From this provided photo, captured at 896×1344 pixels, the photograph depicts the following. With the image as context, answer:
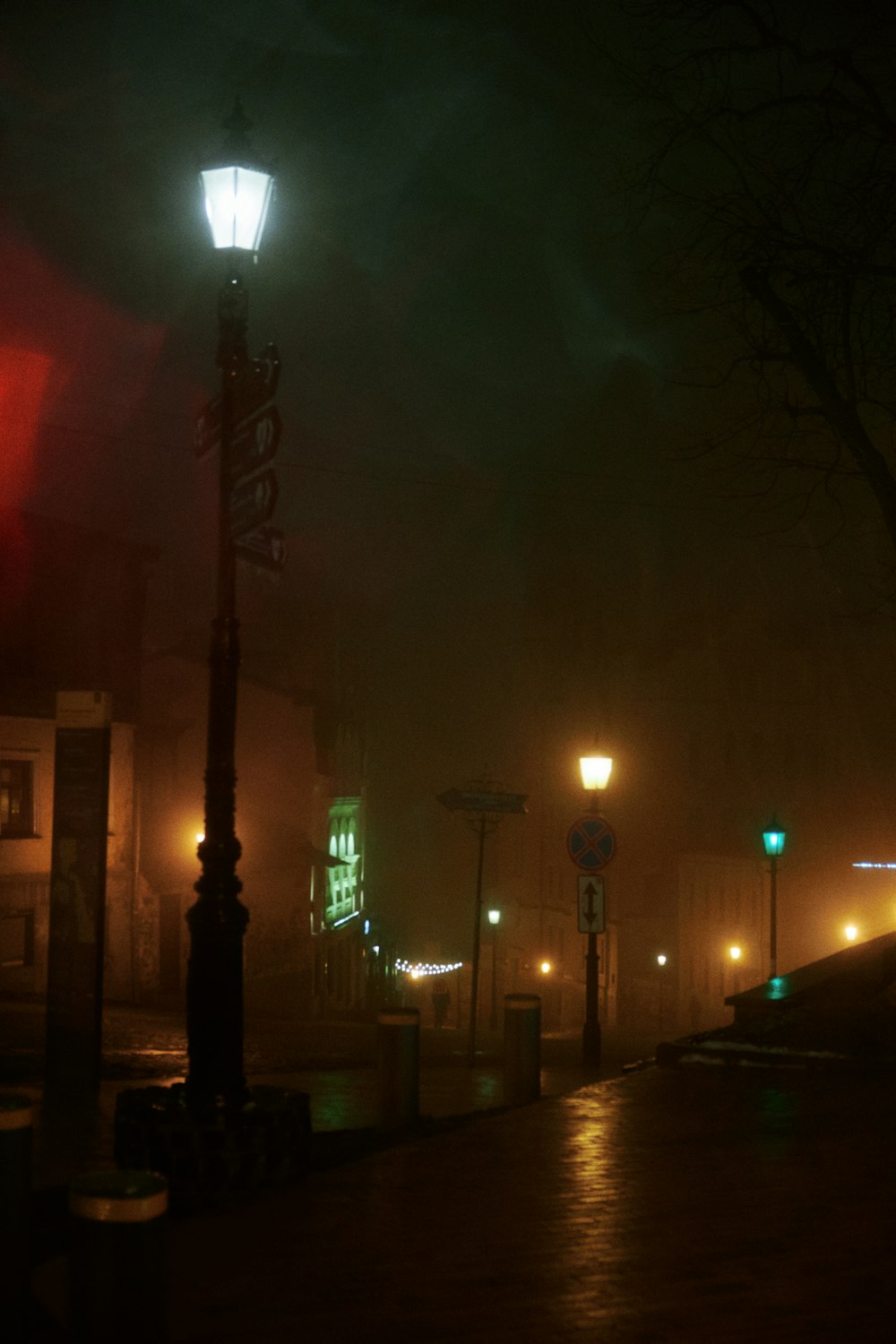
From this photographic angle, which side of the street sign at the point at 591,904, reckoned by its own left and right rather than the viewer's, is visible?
front

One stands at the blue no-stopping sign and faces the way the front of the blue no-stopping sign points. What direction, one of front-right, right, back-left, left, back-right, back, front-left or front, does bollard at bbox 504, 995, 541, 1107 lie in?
front

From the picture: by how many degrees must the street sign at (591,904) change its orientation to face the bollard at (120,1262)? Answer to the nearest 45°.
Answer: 0° — it already faces it

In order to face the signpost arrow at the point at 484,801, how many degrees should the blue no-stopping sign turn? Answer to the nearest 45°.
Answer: approximately 135° to its right

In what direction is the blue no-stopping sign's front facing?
toward the camera

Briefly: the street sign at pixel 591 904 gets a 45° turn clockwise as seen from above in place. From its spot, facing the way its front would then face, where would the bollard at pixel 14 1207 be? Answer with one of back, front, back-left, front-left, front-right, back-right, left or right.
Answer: front-left

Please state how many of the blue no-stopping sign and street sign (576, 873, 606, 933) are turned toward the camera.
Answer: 2

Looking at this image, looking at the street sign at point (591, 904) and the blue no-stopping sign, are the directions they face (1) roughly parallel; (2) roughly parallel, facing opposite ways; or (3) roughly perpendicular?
roughly parallel

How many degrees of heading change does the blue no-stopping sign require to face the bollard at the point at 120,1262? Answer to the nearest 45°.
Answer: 0° — it already faces it

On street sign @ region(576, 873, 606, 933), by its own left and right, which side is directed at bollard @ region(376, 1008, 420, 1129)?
front

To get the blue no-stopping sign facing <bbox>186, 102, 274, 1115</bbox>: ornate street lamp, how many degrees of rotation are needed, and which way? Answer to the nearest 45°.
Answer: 0° — it already faces it

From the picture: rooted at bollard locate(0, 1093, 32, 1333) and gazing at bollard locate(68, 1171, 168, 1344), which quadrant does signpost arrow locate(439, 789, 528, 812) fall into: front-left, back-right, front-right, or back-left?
back-left

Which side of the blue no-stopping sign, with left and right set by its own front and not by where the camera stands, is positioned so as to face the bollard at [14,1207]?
front
